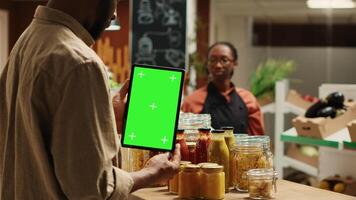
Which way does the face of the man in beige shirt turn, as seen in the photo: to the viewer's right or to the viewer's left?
to the viewer's right

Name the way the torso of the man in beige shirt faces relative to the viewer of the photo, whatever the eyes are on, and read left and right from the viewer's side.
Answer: facing away from the viewer and to the right of the viewer

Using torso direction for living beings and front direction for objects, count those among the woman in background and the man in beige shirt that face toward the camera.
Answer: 1

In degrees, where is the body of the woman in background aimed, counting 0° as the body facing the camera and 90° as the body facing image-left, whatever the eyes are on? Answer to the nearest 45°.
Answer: approximately 0°

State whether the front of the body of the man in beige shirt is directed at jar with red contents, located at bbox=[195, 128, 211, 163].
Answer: yes

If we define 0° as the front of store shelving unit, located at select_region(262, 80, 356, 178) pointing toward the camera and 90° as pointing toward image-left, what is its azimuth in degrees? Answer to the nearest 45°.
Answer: approximately 45°

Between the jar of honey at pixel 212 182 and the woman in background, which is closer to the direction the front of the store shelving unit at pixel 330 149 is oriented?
the jar of honey

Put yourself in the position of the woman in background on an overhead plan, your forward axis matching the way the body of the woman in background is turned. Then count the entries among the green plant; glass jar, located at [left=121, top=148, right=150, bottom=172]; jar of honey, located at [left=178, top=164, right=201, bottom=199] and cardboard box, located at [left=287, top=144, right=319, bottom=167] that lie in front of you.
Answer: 2
